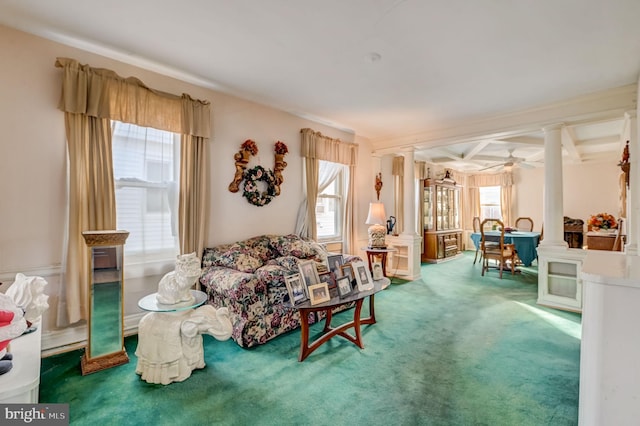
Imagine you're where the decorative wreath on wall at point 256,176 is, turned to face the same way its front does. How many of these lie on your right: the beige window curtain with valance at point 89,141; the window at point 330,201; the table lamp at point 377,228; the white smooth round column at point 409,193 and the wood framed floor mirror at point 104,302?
2

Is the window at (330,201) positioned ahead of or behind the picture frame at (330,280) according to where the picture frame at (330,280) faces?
behind

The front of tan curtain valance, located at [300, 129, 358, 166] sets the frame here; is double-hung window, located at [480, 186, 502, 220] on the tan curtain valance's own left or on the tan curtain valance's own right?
on the tan curtain valance's own left

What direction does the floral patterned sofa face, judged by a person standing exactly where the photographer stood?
facing the viewer and to the right of the viewer

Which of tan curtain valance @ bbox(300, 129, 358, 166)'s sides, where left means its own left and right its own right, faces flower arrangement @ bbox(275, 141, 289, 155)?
right

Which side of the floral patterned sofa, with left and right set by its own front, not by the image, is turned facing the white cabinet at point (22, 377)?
right

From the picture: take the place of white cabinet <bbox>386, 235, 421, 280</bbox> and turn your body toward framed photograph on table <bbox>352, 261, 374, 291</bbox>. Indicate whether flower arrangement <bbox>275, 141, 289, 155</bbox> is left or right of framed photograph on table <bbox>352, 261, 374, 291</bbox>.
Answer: right

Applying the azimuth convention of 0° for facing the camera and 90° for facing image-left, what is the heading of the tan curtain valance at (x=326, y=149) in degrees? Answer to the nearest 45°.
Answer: approximately 315°

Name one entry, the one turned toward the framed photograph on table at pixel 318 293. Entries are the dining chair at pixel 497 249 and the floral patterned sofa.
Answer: the floral patterned sofa

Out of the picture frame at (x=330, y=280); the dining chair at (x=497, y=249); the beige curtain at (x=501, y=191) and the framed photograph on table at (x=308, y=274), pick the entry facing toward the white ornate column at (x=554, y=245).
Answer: the beige curtain

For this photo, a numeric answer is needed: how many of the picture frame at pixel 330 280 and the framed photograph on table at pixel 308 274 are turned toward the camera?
2

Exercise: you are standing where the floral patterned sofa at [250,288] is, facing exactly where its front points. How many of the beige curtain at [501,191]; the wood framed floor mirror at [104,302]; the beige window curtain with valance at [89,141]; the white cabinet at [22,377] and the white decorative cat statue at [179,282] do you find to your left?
1

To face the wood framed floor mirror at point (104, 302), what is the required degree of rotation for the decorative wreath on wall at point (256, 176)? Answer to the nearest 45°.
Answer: approximately 90° to its right

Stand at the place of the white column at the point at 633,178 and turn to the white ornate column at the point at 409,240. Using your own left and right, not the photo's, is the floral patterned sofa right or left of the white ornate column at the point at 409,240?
left

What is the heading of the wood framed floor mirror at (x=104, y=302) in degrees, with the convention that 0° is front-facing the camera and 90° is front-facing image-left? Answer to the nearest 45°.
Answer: approximately 315°

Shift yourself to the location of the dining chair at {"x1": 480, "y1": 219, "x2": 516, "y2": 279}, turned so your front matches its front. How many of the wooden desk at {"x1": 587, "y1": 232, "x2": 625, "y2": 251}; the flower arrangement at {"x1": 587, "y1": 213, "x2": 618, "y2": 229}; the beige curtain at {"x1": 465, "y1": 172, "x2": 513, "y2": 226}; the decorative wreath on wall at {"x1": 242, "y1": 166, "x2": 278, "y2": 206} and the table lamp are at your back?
2

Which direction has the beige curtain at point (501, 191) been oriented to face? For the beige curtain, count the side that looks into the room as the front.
toward the camera
